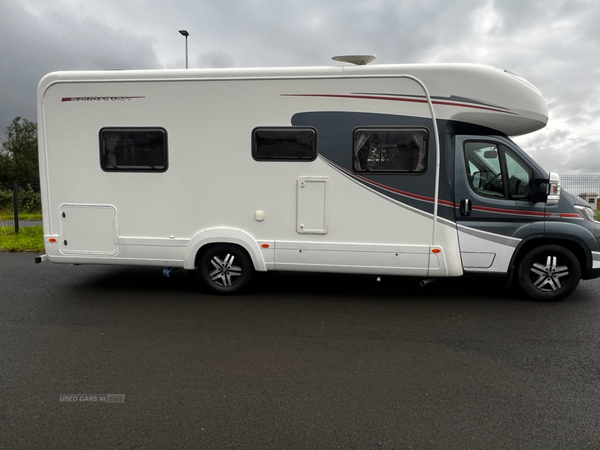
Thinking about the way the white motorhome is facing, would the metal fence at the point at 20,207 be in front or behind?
behind

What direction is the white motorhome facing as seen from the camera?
to the viewer's right
